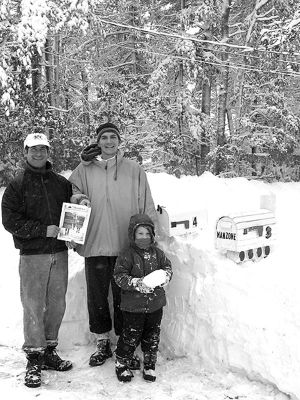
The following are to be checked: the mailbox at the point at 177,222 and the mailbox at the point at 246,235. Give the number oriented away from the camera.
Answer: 0
